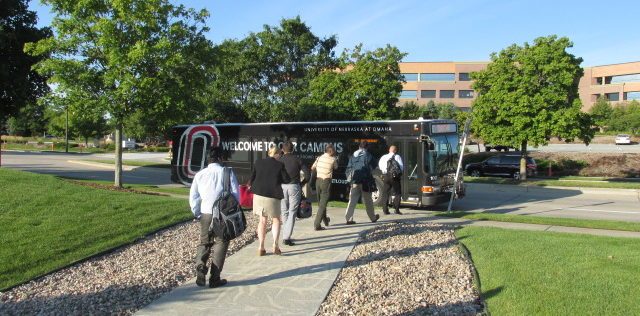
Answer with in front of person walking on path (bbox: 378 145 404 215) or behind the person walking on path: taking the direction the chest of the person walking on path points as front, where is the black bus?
in front

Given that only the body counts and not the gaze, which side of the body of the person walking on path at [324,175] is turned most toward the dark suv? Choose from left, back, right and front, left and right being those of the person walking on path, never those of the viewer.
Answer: front

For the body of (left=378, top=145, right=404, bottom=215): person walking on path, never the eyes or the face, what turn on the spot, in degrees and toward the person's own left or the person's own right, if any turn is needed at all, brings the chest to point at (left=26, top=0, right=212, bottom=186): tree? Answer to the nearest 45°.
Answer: approximately 90° to the person's own left

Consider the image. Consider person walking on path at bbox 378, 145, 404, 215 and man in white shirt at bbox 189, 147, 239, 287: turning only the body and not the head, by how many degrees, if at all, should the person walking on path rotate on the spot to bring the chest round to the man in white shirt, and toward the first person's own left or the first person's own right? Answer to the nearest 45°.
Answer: approximately 180°

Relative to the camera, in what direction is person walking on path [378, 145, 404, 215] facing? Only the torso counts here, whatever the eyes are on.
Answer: away from the camera

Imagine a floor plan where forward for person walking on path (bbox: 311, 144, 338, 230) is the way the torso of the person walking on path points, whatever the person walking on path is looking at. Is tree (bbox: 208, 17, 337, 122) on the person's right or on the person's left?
on the person's left

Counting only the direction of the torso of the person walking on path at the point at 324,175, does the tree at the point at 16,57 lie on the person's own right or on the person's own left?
on the person's own left

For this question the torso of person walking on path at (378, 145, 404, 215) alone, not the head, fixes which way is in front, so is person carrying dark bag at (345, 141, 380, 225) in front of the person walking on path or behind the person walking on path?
behind

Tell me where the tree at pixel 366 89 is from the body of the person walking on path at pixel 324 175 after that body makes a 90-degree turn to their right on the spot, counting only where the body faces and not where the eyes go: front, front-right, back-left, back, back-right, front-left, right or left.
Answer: back-left

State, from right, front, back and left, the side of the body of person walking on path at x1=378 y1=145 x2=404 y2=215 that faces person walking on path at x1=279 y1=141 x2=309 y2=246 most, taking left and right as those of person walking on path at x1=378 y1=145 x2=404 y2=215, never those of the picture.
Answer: back

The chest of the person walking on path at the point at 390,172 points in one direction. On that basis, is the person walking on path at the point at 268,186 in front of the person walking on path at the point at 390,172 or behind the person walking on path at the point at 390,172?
behind

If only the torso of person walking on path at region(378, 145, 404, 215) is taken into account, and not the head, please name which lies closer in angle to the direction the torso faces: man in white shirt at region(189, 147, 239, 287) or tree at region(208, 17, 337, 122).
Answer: the tree

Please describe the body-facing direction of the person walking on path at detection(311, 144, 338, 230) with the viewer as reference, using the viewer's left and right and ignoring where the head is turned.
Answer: facing away from the viewer and to the right of the viewer
